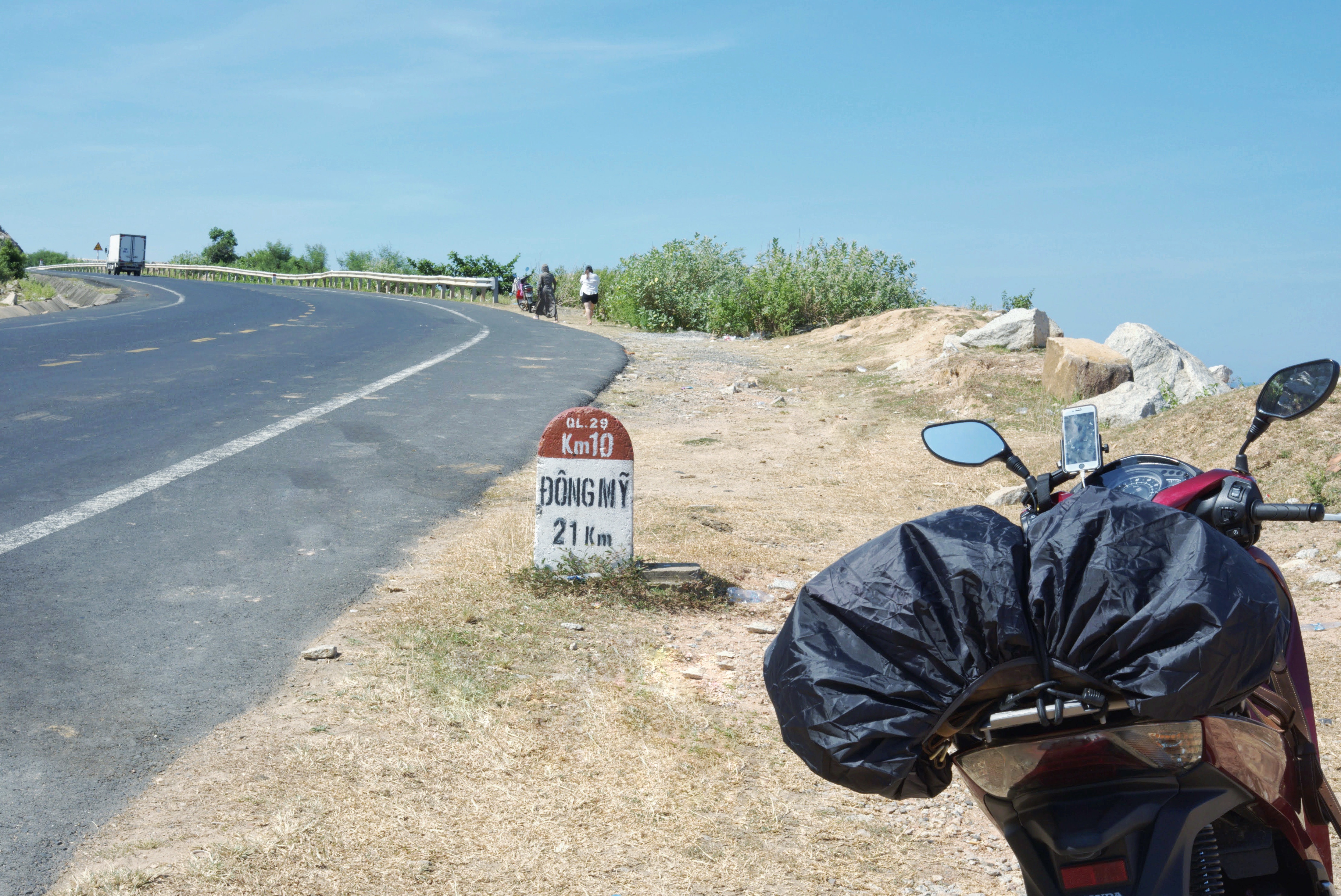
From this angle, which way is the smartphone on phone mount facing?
toward the camera

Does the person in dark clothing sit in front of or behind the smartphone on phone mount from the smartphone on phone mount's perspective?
behind

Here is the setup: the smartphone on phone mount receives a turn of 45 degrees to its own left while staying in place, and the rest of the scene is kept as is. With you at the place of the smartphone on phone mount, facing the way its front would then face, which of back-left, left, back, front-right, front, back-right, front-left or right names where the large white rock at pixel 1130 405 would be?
back-left

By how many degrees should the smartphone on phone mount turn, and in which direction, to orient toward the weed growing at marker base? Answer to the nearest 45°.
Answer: approximately 135° to its right
